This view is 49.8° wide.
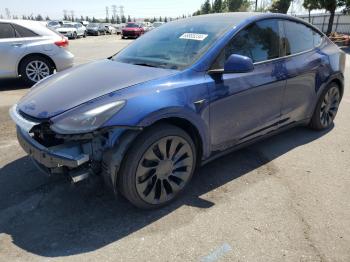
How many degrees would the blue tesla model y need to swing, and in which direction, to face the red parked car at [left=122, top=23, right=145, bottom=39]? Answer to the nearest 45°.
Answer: approximately 135° to its right

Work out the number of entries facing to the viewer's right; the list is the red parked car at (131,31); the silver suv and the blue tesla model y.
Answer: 0

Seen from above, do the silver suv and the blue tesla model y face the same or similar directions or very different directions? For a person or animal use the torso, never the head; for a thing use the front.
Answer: same or similar directions

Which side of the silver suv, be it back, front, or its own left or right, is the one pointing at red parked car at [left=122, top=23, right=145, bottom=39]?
right

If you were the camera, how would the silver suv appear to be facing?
facing to the left of the viewer

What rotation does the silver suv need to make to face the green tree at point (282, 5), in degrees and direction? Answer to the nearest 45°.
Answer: approximately 135° to its right

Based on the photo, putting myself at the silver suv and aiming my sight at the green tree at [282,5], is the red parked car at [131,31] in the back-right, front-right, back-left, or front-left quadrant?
front-left

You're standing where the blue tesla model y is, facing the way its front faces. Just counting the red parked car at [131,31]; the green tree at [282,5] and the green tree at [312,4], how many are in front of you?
0

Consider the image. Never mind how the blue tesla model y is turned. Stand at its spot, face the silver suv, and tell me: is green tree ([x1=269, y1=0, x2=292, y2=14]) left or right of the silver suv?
right

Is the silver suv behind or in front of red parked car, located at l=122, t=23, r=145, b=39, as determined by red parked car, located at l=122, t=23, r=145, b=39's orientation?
in front

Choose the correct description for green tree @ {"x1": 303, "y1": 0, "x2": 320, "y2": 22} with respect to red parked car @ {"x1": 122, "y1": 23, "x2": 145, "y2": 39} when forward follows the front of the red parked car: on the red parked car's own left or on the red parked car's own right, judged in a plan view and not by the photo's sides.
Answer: on the red parked car's own left

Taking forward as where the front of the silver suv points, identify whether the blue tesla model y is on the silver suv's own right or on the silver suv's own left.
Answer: on the silver suv's own left

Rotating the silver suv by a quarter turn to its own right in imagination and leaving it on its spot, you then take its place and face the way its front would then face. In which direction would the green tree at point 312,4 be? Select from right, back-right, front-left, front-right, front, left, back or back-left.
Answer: front-right

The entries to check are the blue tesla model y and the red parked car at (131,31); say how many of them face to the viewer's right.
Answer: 0

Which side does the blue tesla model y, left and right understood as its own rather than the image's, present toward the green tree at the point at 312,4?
back

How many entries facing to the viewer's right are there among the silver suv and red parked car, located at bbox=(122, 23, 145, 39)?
0

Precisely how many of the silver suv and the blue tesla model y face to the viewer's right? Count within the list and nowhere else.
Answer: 0
